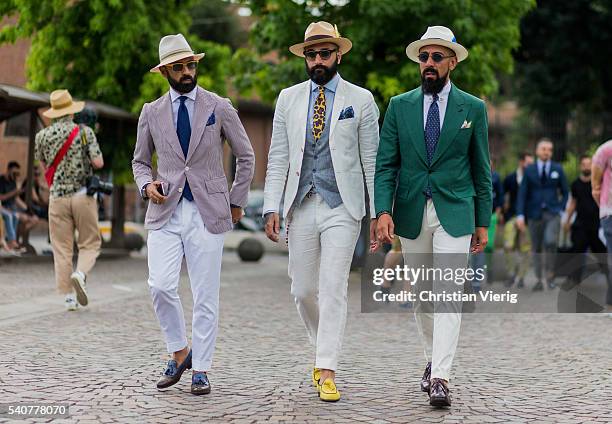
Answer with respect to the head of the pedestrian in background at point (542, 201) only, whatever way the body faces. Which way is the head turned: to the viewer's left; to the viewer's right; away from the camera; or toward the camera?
toward the camera

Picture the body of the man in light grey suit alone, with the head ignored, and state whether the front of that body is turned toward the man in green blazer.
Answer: no

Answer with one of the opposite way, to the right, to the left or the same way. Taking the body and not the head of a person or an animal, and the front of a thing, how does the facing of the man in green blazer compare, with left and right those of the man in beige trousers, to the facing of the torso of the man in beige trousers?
the opposite way

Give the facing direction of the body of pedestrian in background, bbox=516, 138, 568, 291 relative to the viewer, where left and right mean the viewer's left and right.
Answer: facing the viewer

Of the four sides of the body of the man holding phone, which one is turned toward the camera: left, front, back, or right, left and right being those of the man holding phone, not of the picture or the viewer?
front

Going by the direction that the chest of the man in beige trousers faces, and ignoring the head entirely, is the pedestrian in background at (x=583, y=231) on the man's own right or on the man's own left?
on the man's own right

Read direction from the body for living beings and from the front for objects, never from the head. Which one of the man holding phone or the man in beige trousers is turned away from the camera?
the man in beige trousers

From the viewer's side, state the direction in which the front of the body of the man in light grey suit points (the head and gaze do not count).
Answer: toward the camera

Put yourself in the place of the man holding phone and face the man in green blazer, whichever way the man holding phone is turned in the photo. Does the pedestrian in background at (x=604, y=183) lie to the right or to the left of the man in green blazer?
left

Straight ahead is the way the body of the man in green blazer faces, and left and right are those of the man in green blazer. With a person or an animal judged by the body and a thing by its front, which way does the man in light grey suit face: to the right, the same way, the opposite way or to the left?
the same way

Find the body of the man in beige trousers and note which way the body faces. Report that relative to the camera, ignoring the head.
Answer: away from the camera

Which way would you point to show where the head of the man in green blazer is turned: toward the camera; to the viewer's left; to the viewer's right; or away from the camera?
toward the camera

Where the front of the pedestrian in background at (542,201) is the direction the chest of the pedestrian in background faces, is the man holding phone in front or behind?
in front

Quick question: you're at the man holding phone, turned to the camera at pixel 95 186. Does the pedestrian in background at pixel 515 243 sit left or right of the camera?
right

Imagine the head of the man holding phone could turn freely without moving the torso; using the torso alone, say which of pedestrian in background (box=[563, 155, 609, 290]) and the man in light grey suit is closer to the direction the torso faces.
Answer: the man in light grey suit

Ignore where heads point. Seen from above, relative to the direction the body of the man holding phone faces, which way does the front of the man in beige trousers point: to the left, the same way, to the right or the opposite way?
the opposite way

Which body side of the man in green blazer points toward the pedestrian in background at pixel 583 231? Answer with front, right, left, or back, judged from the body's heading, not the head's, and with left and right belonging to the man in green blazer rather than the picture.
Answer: back

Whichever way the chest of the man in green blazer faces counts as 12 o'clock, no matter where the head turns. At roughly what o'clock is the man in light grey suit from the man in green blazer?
The man in light grey suit is roughly at 3 o'clock from the man in green blazer.

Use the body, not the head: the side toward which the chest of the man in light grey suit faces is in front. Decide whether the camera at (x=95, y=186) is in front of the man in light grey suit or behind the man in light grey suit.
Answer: behind

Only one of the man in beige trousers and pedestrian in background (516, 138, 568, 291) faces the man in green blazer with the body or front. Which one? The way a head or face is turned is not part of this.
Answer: the pedestrian in background
